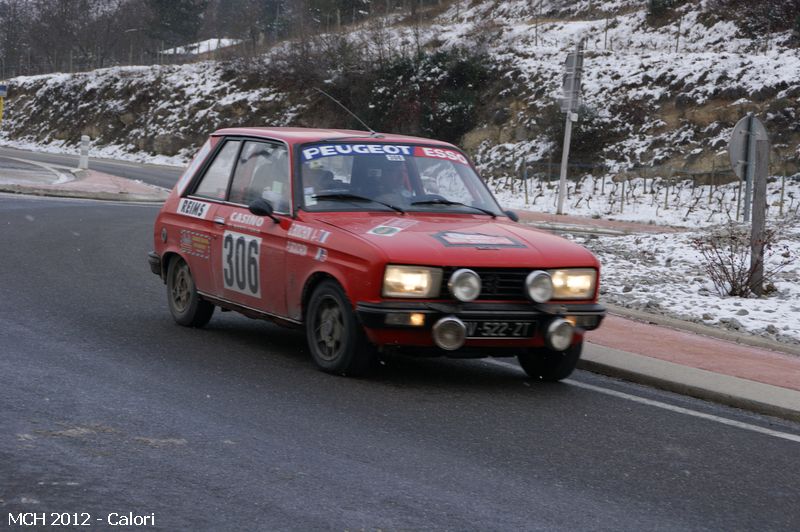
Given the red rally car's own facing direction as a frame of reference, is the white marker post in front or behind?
behind

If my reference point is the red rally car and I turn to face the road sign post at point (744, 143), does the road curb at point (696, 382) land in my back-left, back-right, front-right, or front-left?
front-right

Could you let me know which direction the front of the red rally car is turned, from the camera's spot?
facing the viewer and to the right of the viewer

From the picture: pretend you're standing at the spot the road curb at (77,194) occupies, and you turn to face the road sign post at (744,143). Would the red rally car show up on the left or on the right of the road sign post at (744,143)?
right

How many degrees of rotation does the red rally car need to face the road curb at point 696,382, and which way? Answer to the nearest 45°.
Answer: approximately 45° to its left

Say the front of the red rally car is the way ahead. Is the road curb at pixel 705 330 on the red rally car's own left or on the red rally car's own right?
on the red rally car's own left

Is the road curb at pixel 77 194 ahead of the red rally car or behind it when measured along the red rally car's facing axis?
behind

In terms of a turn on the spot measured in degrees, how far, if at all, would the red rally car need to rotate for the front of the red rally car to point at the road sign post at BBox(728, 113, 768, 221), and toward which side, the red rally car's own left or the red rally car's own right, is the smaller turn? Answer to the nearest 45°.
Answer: approximately 90° to the red rally car's own left

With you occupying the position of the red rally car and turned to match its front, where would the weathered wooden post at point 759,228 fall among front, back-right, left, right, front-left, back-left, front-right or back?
left

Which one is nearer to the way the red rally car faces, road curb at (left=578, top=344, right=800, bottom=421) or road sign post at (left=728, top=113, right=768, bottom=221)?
the road curb
